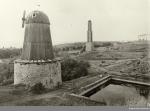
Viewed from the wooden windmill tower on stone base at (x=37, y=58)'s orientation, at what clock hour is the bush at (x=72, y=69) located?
The bush is roughly at 6 o'clock from the wooden windmill tower on stone base.

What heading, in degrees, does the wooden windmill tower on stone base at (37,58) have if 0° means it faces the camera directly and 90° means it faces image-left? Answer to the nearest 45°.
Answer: approximately 90°
